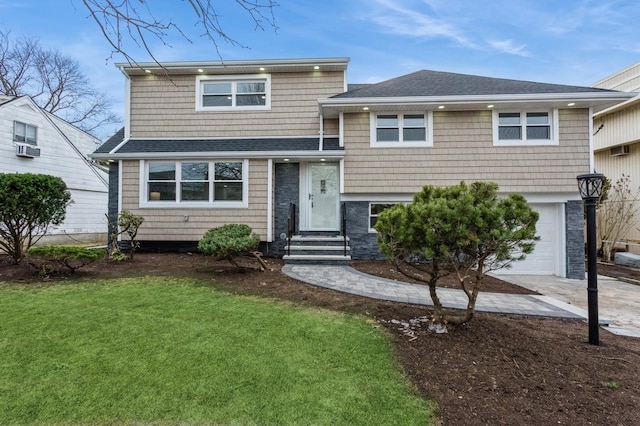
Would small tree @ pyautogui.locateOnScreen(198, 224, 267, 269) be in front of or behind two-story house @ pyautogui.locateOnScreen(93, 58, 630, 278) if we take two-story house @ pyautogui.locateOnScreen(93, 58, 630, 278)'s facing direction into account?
in front

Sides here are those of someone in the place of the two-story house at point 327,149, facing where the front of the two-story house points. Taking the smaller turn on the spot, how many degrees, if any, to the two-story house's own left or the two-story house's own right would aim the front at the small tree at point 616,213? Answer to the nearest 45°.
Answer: approximately 90° to the two-story house's own left

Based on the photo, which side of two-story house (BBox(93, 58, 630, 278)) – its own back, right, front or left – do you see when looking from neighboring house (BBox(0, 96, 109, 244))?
right

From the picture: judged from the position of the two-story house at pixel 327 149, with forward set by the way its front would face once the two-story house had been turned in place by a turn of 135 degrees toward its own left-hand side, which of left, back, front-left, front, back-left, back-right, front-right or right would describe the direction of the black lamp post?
right

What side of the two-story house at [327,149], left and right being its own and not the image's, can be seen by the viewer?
front

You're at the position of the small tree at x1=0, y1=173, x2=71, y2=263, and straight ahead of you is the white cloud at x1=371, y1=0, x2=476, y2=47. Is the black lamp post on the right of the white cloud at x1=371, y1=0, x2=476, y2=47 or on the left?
right

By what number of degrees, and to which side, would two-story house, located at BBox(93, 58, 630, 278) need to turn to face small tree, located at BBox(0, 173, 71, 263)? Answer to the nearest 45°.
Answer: approximately 45° to its right
